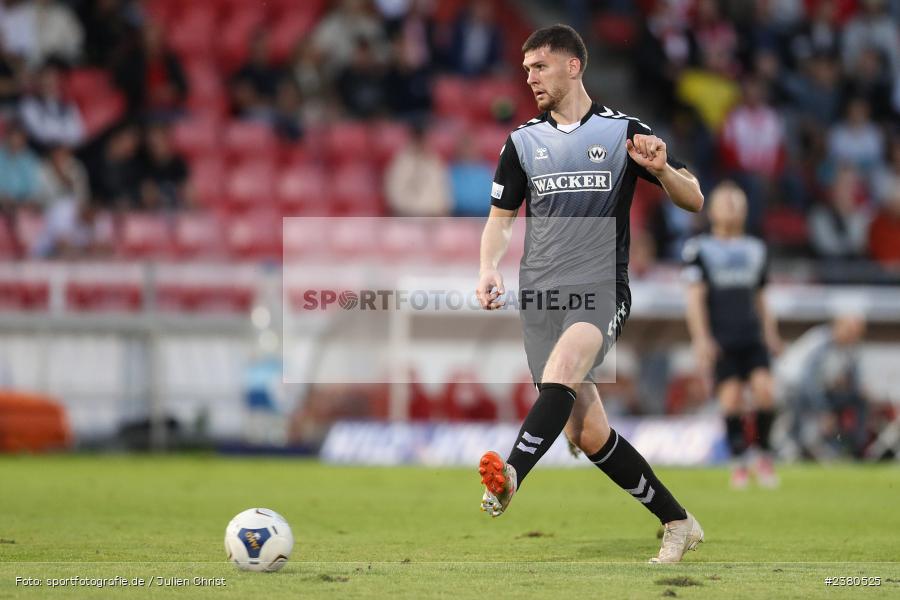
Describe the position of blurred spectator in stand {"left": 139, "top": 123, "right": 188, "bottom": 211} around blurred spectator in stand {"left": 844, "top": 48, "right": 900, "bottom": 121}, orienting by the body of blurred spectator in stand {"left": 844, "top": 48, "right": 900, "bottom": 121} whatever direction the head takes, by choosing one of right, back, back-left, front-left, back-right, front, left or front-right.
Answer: front-right

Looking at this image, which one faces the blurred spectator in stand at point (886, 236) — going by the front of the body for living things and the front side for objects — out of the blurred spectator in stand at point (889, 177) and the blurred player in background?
the blurred spectator in stand at point (889, 177)

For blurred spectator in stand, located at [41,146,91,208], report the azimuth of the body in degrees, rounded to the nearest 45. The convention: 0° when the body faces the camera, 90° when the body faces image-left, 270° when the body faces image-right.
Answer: approximately 0°

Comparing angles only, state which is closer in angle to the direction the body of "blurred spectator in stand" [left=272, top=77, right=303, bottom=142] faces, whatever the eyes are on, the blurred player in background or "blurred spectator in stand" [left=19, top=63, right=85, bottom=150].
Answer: the blurred player in background

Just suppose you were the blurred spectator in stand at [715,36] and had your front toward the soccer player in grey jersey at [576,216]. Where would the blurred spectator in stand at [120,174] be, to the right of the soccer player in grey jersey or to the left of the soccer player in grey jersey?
right

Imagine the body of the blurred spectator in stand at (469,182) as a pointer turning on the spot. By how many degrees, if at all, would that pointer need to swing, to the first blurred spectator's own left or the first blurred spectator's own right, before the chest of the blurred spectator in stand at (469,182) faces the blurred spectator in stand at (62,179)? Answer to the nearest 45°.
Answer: approximately 90° to the first blurred spectator's own right

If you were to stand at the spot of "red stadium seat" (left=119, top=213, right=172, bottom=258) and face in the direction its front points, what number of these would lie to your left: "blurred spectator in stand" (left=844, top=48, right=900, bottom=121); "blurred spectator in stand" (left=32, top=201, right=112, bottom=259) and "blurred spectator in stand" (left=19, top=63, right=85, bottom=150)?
1

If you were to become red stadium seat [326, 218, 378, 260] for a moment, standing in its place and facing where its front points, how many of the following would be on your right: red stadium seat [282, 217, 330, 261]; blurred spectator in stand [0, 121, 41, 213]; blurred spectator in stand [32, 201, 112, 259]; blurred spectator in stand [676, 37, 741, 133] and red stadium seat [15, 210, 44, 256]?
4

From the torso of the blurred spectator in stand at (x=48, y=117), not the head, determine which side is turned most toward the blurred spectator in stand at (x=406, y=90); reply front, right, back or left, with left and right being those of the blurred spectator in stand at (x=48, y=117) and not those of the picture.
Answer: left

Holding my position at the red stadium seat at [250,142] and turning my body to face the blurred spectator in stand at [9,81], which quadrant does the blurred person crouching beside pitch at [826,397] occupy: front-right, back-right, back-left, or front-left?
back-left

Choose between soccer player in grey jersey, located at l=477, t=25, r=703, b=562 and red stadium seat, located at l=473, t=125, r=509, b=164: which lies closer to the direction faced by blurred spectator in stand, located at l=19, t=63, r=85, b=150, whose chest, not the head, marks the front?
the soccer player in grey jersey
